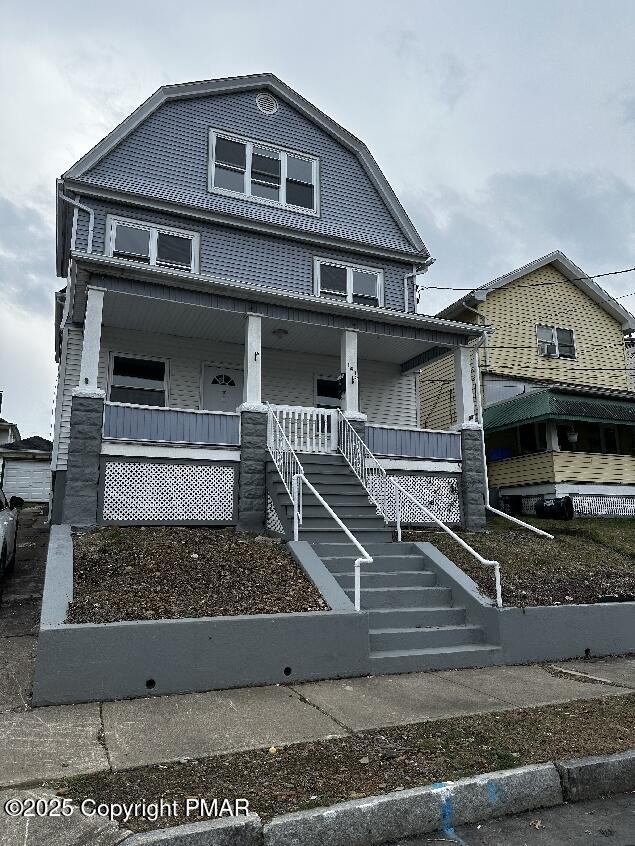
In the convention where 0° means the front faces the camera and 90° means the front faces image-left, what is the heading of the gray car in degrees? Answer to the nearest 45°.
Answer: approximately 0°

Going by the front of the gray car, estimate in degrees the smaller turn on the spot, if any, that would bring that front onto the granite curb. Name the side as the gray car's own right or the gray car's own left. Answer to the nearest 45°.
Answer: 0° — it already faces it

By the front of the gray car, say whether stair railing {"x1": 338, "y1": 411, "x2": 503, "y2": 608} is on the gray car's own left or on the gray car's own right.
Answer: on the gray car's own left

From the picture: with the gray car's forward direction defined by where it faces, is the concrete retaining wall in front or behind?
in front

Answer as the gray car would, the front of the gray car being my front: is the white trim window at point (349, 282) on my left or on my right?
on my left
